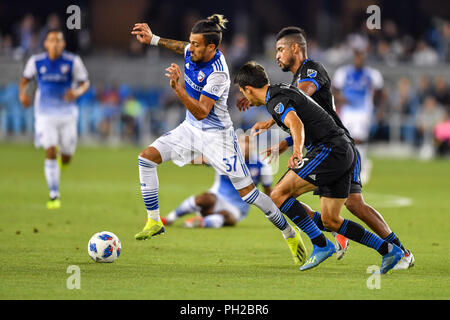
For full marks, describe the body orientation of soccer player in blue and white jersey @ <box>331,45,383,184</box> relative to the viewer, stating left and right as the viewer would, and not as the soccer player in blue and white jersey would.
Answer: facing the viewer

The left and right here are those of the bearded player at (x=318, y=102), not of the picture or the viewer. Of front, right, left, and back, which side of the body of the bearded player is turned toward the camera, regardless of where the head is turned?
left

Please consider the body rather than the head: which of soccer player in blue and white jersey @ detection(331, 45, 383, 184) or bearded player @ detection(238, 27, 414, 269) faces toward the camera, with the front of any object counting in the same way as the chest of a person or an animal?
the soccer player in blue and white jersey

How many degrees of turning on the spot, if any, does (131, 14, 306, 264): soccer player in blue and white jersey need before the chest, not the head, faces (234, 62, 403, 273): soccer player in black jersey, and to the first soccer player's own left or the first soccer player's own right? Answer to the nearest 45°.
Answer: approximately 90° to the first soccer player's own left

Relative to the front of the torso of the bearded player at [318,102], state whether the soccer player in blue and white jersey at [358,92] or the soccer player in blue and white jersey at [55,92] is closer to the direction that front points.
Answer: the soccer player in blue and white jersey at [55,92]

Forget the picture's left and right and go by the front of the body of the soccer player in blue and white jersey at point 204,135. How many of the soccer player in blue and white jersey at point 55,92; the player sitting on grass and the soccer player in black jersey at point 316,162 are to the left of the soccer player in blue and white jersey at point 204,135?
1

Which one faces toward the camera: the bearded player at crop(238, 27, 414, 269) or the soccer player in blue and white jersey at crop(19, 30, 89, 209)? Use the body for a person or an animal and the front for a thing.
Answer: the soccer player in blue and white jersey

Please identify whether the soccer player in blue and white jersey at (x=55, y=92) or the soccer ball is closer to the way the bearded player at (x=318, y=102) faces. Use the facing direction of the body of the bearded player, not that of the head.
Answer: the soccer ball

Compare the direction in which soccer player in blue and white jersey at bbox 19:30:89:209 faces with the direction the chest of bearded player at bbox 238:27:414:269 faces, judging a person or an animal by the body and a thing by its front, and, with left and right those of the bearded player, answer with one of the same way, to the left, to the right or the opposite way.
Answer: to the left

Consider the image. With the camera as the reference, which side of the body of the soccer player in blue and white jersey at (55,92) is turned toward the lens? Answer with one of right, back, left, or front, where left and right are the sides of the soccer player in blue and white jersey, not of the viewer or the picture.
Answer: front

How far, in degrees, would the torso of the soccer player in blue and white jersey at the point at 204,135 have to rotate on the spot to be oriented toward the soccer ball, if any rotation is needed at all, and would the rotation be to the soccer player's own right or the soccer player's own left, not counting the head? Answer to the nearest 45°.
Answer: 0° — they already face it

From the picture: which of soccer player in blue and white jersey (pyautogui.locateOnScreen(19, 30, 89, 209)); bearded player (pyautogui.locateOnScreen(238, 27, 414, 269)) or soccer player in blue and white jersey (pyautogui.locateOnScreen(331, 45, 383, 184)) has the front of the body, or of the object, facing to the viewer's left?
the bearded player

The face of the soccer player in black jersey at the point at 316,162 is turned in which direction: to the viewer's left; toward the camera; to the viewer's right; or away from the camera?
to the viewer's left

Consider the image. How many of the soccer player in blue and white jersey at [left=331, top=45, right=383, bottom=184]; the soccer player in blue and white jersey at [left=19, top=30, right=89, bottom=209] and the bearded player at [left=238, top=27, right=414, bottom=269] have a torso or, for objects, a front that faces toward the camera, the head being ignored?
2

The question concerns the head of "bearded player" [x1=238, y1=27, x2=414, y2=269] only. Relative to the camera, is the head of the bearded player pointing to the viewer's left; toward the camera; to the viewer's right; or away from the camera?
to the viewer's left

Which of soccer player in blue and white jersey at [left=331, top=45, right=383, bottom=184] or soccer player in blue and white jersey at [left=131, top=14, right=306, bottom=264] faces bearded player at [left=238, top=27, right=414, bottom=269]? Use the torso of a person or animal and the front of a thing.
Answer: the soccer player in blue and white jersey at [left=331, top=45, right=383, bottom=184]

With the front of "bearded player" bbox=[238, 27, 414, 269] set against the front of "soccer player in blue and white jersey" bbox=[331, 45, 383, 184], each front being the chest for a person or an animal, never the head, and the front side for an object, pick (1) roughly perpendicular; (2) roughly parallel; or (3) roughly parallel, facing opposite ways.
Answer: roughly perpendicular
